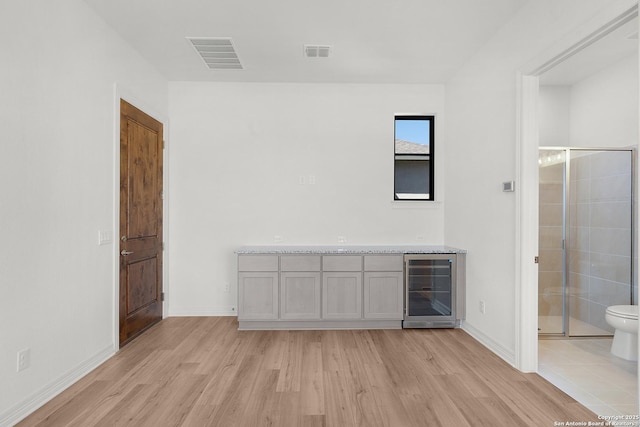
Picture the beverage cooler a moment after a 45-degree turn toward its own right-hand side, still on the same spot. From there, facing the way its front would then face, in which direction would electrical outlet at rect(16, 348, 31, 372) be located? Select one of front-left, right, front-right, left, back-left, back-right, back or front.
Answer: front

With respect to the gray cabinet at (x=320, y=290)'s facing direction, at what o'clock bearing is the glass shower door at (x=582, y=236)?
The glass shower door is roughly at 9 o'clock from the gray cabinet.

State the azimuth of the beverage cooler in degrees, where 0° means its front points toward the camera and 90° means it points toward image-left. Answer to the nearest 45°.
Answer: approximately 0°

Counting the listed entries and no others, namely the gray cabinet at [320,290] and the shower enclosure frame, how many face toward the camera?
2

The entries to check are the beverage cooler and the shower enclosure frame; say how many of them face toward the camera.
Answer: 2

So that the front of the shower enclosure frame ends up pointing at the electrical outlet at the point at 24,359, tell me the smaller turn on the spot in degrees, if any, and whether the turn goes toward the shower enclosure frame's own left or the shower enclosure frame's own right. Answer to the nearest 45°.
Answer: approximately 45° to the shower enclosure frame's own right

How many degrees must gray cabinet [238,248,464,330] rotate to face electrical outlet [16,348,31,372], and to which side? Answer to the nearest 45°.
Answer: approximately 45° to its right

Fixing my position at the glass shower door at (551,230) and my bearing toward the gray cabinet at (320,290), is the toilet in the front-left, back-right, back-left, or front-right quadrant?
back-left

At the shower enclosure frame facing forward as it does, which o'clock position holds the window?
The window is roughly at 3 o'clock from the shower enclosure frame.

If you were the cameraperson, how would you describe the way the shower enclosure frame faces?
facing the viewer
